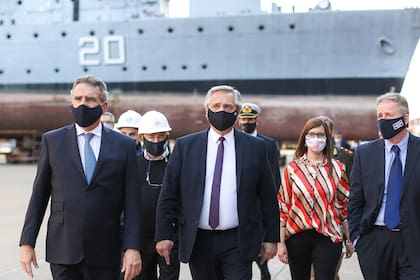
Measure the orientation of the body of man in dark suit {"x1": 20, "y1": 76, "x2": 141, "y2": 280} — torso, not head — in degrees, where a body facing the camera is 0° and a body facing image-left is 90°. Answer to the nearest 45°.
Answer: approximately 0°

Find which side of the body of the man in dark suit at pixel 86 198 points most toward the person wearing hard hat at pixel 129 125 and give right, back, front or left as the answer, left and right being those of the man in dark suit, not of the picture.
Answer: back

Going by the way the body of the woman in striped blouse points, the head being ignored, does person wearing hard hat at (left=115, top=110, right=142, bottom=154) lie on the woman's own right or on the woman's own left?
on the woman's own right

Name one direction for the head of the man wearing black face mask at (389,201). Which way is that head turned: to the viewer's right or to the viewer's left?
to the viewer's left
